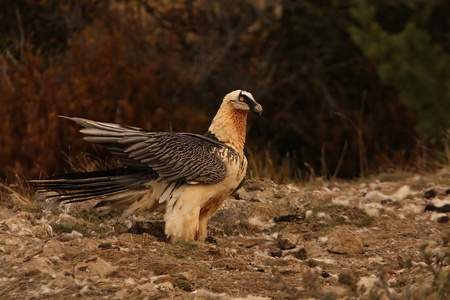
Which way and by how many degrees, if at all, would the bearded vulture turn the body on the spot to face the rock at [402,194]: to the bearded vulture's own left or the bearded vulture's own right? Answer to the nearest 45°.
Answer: approximately 45° to the bearded vulture's own left

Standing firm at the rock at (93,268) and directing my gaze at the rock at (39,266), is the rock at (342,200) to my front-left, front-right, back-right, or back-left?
back-right

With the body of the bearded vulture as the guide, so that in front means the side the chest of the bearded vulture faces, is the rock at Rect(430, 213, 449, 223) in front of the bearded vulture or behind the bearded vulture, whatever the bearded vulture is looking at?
in front

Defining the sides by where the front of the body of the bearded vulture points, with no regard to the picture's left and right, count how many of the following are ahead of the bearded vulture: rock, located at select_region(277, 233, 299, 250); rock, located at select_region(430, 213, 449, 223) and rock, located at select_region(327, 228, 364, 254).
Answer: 3

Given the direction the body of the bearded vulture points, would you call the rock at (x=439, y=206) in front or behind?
in front

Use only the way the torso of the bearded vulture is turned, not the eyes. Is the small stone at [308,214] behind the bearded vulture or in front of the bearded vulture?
in front

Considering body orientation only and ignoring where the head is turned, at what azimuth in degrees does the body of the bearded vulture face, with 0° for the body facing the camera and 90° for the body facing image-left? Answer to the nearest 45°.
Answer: approximately 270°

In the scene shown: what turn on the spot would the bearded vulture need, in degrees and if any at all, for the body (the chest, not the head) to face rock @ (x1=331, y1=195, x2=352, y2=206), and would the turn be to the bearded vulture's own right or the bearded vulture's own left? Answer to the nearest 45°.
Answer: approximately 45° to the bearded vulture's own left

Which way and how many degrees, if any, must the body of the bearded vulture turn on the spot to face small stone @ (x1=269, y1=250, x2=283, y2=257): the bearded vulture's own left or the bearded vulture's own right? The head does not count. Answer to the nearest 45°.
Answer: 0° — it already faces it

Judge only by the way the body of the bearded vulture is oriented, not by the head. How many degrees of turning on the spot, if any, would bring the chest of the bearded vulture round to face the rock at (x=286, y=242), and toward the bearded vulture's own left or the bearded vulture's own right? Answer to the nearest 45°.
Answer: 0° — it already faces it
